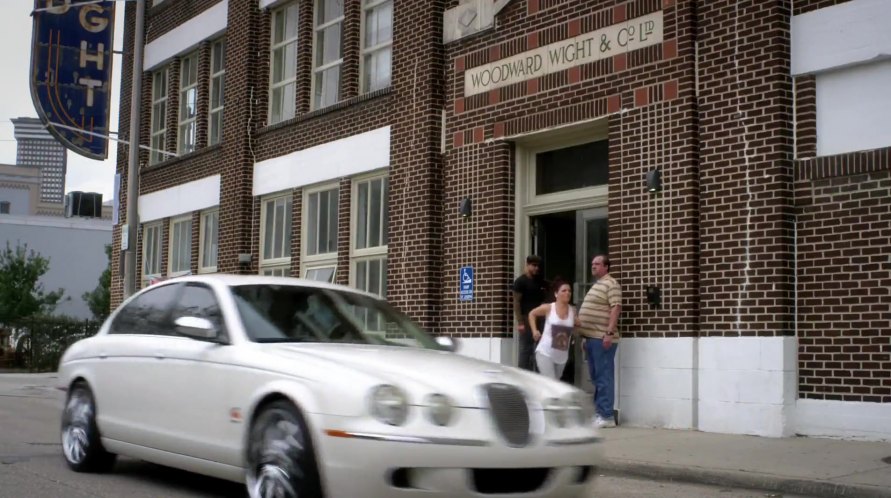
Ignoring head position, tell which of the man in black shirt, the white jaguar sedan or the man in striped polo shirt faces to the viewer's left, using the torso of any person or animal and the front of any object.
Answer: the man in striped polo shirt

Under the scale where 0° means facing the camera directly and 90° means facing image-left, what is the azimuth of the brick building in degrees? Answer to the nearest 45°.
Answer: approximately 45°

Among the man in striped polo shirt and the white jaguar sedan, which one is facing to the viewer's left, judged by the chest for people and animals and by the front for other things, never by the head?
the man in striped polo shirt

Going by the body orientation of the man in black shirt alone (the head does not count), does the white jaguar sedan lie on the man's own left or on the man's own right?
on the man's own right

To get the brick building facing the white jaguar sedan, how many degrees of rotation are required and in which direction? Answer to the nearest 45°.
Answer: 0° — it already faces it

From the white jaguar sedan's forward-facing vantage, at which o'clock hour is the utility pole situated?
The utility pole is roughly at 7 o'clock from the white jaguar sedan.

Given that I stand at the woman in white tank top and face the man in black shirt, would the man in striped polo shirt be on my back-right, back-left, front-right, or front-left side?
back-right

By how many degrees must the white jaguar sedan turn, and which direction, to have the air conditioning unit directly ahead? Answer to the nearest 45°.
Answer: approximately 135° to its left

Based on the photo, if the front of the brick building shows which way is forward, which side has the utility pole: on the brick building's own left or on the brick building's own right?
on the brick building's own right

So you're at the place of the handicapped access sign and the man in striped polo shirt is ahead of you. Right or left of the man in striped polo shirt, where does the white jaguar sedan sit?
right

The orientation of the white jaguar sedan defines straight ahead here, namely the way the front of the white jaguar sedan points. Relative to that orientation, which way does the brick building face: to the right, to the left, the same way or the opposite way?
to the right

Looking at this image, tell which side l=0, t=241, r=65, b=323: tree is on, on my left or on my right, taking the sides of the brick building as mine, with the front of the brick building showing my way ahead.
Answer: on my right
